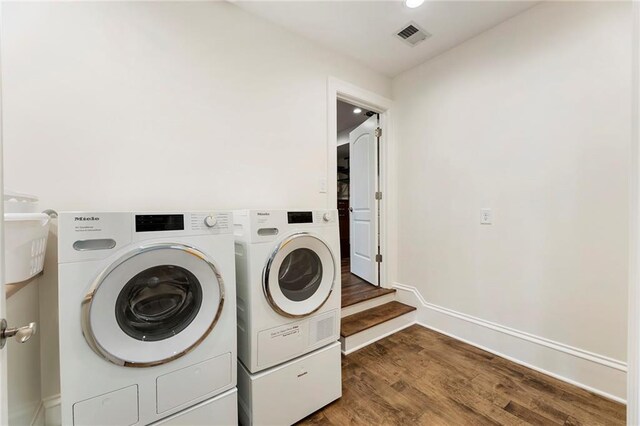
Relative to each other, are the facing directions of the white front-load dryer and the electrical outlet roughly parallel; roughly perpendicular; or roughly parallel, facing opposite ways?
roughly perpendicular

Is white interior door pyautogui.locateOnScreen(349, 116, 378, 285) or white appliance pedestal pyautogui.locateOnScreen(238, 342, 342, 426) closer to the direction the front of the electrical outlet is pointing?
the white appliance pedestal

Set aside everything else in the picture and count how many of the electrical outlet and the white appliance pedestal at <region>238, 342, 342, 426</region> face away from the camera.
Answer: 0

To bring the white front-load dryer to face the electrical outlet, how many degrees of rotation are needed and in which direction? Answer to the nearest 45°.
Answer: approximately 45° to its left

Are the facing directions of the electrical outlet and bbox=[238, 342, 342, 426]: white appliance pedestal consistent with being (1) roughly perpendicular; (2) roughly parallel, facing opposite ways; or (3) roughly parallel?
roughly perpendicular

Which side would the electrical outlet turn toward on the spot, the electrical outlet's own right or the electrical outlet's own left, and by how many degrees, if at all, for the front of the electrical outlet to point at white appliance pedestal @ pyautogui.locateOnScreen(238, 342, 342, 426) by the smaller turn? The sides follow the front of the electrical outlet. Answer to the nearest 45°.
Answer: approximately 45° to the electrical outlet's own right

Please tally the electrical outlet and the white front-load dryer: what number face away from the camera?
0

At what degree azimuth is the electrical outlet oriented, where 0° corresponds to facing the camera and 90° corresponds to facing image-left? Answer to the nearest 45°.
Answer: approximately 0°

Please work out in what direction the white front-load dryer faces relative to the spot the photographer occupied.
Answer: facing the viewer and to the right of the viewer
